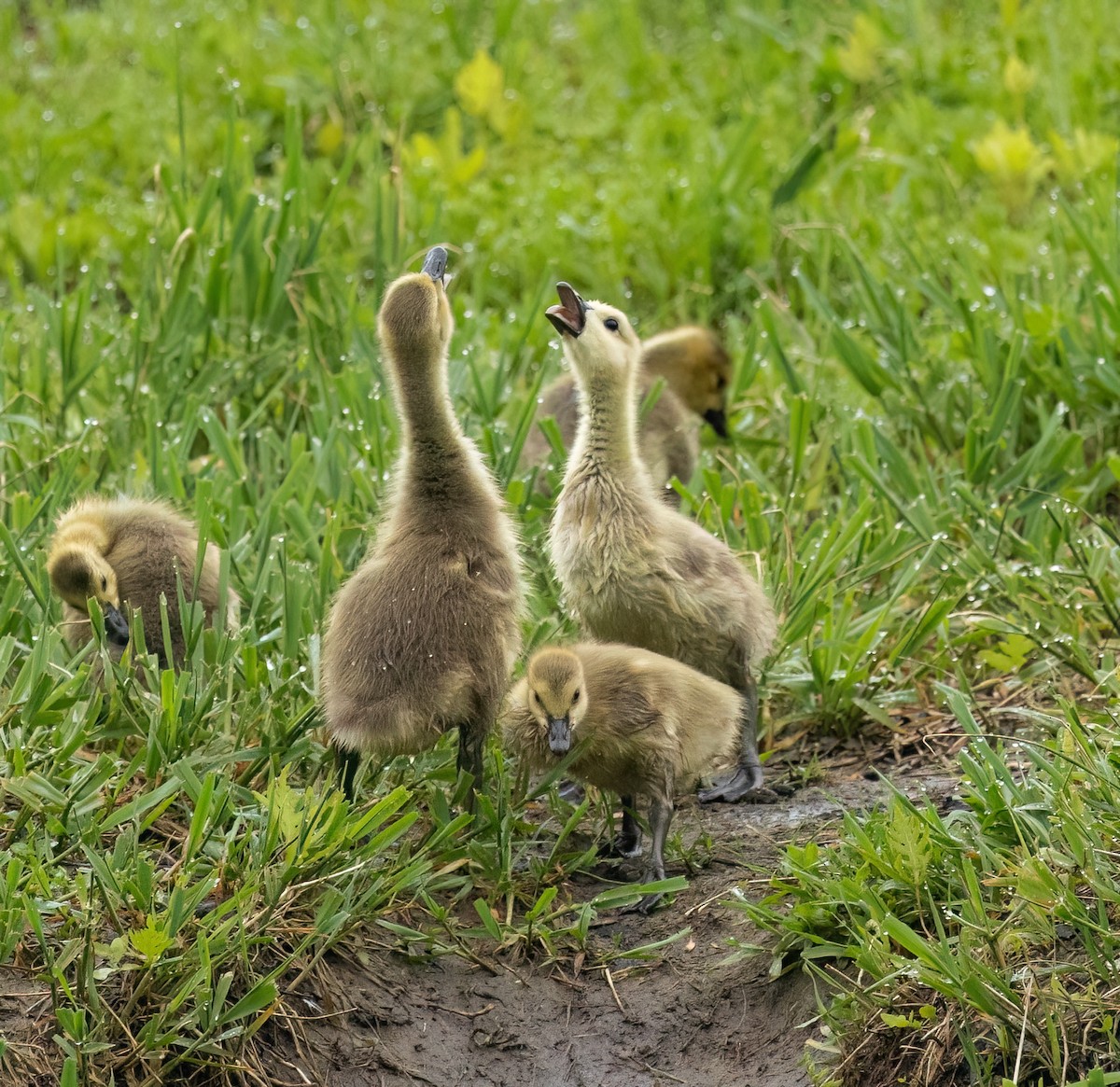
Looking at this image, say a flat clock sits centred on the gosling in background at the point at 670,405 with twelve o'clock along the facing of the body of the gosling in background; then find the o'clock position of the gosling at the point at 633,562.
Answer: The gosling is roughly at 3 o'clock from the gosling in background.

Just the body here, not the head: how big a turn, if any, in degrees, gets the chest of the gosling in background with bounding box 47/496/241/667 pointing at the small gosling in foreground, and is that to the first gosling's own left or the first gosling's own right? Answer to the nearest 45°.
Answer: approximately 135° to the first gosling's own left

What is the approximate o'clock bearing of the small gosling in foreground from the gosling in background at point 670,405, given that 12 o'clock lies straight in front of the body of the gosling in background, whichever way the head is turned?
The small gosling in foreground is roughly at 3 o'clock from the gosling in background.

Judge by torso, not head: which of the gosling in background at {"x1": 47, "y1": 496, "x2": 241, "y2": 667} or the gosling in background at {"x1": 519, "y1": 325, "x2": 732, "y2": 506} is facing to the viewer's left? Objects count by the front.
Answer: the gosling in background at {"x1": 47, "y1": 496, "x2": 241, "y2": 667}

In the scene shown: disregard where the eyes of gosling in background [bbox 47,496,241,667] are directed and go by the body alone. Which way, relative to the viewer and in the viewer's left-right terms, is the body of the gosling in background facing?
facing to the left of the viewer

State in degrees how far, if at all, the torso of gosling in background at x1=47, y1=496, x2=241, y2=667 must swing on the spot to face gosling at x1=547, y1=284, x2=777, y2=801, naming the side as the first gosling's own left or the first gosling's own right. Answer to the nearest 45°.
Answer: approximately 180°

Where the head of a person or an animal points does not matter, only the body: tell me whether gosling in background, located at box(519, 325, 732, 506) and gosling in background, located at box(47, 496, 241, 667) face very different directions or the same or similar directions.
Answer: very different directions

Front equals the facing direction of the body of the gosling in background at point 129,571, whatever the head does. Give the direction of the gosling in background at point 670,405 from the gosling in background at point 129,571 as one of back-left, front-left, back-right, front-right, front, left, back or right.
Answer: back-right

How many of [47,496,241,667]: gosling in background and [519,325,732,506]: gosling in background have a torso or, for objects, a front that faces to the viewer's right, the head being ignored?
1

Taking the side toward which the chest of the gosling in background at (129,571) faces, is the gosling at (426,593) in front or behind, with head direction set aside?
behind

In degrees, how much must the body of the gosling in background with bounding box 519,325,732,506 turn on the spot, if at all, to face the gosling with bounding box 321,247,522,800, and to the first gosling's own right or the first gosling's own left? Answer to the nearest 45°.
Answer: approximately 90° to the first gosling's own right

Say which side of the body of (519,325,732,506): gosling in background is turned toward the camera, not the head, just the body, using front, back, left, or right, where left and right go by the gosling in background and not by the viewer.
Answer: right
